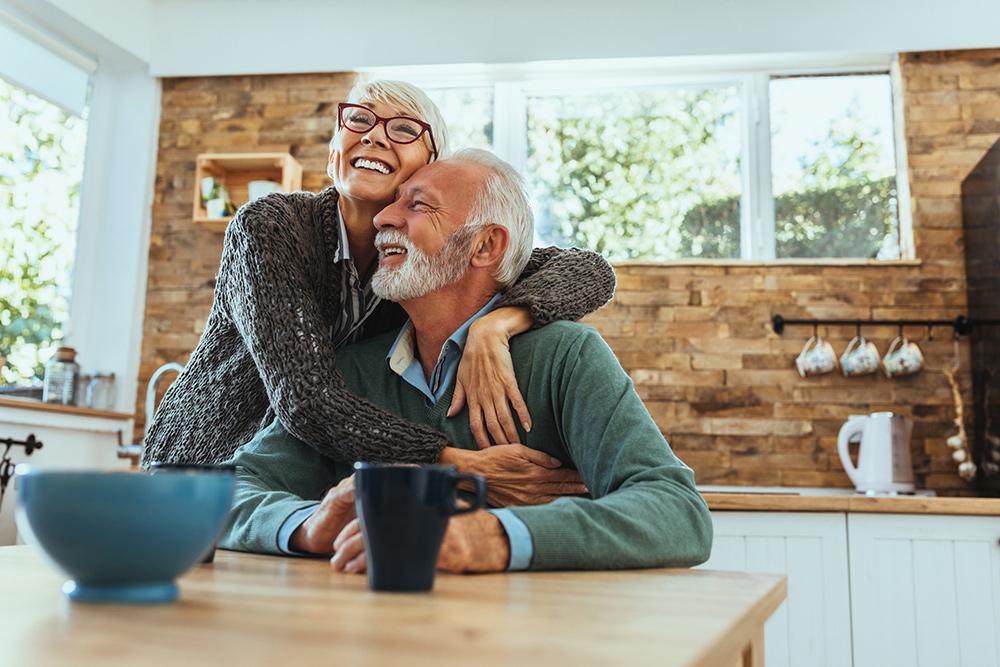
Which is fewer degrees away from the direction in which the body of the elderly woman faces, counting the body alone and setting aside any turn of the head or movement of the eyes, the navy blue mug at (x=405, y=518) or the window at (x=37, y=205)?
the navy blue mug

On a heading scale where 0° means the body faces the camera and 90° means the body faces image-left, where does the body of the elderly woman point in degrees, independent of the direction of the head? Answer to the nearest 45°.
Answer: approximately 315°

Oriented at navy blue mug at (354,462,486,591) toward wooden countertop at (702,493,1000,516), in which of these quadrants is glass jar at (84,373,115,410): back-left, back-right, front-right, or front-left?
front-left

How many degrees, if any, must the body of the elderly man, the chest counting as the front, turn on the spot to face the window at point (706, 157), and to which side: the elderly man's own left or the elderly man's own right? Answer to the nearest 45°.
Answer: approximately 180°

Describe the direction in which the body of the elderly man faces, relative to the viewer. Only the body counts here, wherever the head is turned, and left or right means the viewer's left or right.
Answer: facing the viewer and to the left of the viewer

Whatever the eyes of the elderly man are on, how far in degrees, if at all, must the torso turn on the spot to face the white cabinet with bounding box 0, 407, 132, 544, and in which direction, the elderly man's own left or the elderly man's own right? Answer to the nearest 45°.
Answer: approximately 90° to the elderly man's own right

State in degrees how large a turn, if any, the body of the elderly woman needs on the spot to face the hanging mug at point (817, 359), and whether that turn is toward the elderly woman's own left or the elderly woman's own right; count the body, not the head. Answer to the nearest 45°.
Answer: approximately 90° to the elderly woman's own left

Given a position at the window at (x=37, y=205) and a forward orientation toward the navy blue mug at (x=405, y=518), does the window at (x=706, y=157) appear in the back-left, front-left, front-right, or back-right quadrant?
front-left

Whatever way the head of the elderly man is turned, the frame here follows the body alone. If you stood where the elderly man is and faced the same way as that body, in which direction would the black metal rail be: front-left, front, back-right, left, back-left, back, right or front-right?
back
